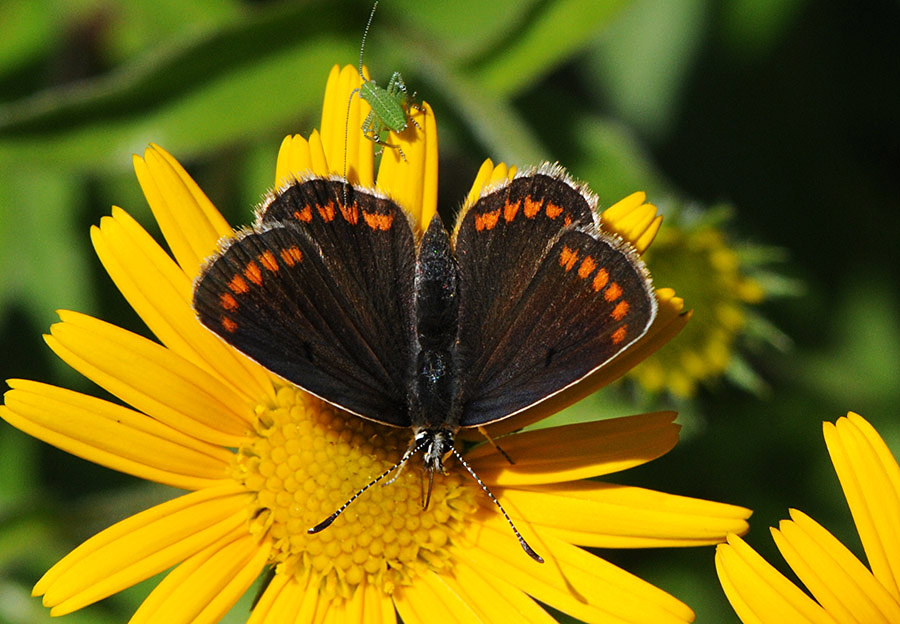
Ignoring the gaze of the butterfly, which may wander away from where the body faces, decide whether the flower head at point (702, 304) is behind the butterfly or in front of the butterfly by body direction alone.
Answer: behind

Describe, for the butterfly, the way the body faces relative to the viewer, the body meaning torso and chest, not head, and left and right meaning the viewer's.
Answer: facing the viewer

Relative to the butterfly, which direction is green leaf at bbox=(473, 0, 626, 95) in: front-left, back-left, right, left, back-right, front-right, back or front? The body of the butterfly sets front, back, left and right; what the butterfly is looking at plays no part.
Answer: back-left
